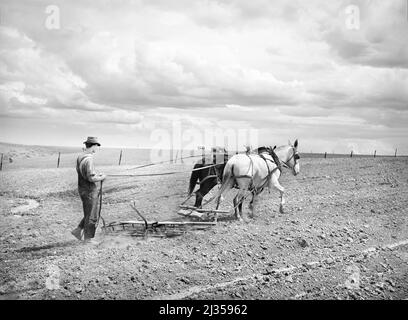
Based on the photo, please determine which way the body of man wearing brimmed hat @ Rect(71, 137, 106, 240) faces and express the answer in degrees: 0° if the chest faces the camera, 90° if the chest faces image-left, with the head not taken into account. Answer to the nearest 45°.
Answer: approximately 270°

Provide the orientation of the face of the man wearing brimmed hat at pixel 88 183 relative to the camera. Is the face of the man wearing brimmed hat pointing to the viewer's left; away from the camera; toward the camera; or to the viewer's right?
to the viewer's right

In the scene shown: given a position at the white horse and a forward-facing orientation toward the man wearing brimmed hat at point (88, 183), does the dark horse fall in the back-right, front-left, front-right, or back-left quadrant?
front-right

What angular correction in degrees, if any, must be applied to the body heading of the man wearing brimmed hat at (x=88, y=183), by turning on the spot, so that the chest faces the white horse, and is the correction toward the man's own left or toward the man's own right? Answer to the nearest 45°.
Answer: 0° — they already face it

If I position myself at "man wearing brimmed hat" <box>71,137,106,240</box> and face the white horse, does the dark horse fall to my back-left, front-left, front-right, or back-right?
front-left

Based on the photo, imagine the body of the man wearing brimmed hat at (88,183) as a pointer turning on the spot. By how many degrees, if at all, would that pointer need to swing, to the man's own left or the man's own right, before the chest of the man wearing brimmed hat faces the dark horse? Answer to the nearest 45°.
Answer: approximately 45° to the man's own left
